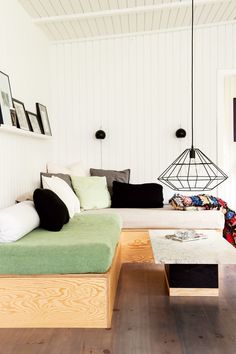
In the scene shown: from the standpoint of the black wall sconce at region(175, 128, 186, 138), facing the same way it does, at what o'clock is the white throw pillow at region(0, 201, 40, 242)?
The white throw pillow is roughly at 1 o'clock from the black wall sconce.

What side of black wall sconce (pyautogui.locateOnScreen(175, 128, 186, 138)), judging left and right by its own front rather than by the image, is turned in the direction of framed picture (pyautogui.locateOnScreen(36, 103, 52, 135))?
right

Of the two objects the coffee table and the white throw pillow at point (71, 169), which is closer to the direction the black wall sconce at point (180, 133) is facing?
the coffee table

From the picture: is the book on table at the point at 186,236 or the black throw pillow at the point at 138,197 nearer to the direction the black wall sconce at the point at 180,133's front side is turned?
the book on table

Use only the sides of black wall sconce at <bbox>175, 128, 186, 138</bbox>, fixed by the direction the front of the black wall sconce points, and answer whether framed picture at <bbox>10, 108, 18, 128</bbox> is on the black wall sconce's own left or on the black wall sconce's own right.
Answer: on the black wall sconce's own right

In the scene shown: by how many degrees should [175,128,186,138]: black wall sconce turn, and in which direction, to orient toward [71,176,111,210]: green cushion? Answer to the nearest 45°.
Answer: approximately 45° to its right

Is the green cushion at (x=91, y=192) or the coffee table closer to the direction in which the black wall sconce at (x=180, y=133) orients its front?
the coffee table

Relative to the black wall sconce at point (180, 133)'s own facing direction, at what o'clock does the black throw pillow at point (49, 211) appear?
The black throw pillow is roughly at 1 o'clock from the black wall sconce.

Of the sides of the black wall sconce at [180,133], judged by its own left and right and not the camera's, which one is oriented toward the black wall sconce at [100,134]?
right

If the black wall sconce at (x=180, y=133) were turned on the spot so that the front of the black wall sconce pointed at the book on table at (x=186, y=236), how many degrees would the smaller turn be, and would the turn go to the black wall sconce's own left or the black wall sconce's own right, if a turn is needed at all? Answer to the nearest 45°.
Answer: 0° — it already faces it

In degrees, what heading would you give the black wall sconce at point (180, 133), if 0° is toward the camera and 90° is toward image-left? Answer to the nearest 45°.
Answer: approximately 0°

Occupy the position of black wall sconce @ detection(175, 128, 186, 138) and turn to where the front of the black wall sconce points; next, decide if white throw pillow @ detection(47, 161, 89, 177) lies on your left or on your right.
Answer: on your right
